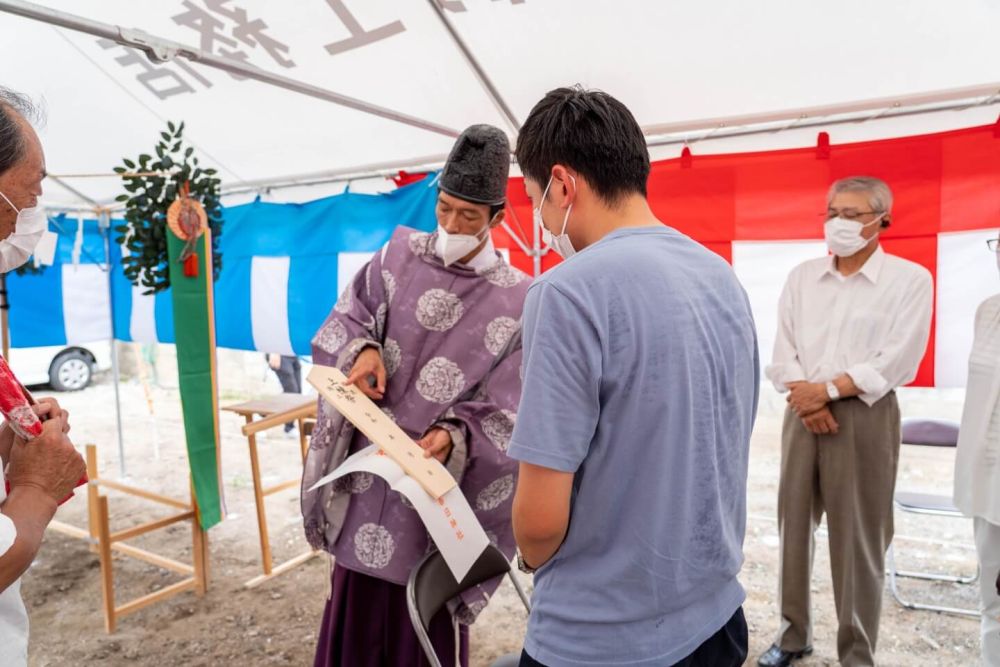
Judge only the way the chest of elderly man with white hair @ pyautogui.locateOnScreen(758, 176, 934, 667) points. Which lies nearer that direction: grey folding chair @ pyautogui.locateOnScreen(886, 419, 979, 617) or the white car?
the white car

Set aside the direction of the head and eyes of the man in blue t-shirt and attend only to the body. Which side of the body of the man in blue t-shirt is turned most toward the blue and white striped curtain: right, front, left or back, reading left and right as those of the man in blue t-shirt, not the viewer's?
front

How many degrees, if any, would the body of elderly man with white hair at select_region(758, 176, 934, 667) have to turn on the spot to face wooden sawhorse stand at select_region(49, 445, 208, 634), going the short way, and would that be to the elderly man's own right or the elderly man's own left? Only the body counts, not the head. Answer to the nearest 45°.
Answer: approximately 45° to the elderly man's own right

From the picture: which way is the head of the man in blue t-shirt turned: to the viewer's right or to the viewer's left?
to the viewer's left

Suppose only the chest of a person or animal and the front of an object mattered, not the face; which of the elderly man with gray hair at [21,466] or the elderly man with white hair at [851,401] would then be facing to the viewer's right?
the elderly man with gray hair at [21,466]

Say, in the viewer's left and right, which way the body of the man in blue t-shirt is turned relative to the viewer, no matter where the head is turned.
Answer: facing away from the viewer and to the left of the viewer

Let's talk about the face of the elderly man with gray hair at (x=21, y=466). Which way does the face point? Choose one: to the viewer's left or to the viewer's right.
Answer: to the viewer's right

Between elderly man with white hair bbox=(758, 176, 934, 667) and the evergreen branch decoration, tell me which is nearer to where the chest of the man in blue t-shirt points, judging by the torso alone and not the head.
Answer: the evergreen branch decoration

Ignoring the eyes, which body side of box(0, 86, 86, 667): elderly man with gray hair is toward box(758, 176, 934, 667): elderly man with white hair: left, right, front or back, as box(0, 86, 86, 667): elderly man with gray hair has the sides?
front

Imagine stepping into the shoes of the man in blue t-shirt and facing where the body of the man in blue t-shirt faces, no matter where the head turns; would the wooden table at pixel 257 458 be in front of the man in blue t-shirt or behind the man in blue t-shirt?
in front

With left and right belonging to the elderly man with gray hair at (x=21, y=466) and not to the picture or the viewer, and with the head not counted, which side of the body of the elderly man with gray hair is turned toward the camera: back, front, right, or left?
right

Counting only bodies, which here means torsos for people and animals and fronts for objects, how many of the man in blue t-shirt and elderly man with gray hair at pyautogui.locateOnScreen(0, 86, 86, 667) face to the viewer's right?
1

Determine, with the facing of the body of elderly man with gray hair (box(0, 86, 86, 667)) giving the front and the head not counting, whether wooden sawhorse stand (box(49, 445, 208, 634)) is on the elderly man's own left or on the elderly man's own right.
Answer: on the elderly man's own left

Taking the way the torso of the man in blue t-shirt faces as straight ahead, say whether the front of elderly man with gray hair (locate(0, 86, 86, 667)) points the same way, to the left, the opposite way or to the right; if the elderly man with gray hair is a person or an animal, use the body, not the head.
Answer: to the right

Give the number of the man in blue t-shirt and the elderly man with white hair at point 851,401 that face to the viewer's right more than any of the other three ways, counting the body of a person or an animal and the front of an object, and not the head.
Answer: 0

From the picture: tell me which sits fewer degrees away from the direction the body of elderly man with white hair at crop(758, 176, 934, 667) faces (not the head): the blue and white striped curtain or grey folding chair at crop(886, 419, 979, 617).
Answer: the blue and white striped curtain

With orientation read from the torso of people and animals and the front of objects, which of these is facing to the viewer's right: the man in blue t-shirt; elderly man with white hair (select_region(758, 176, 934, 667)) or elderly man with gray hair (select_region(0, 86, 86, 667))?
elderly man with gray hair (select_region(0, 86, 86, 667))
